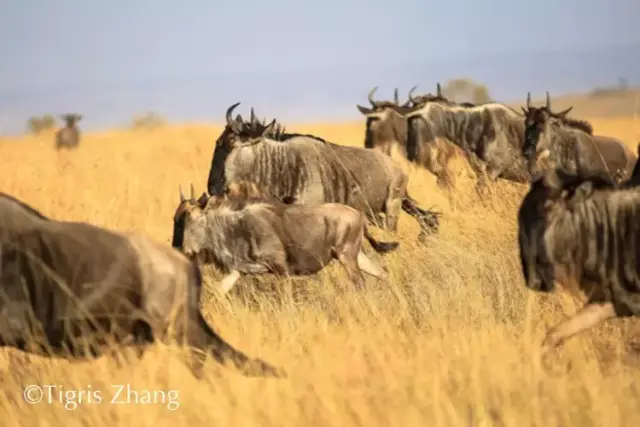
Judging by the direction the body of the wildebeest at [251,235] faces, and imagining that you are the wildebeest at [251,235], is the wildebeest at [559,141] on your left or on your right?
on your right

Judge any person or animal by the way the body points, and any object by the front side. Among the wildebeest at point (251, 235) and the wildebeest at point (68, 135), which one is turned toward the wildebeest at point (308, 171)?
the wildebeest at point (68, 135)

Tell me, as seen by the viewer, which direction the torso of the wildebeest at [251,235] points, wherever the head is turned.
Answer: to the viewer's left

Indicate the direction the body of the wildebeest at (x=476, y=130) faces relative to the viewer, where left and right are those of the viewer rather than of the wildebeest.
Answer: facing to the left of the viewer

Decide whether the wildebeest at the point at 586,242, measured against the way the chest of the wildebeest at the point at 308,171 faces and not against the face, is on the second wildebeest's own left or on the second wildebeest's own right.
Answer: on the second wildebeest's own left

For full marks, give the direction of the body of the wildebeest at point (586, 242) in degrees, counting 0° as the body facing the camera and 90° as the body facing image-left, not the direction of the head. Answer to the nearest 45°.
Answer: approximately 90°

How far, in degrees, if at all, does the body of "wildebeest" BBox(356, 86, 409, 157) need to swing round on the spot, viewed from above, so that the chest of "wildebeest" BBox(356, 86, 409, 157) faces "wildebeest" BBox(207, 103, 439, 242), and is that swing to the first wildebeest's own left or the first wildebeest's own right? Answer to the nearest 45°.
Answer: approximately 45° to the first wildebeest's own left

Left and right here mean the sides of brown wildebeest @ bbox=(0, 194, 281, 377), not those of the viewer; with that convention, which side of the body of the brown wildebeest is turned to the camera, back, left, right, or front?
left

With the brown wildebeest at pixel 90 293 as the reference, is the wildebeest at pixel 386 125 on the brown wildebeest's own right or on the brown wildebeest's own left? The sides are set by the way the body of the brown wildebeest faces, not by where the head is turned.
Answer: on the brown wildebeest's own right

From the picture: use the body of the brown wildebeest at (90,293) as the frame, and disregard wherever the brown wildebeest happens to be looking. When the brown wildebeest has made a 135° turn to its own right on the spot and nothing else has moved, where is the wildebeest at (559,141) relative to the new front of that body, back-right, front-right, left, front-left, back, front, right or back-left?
front
